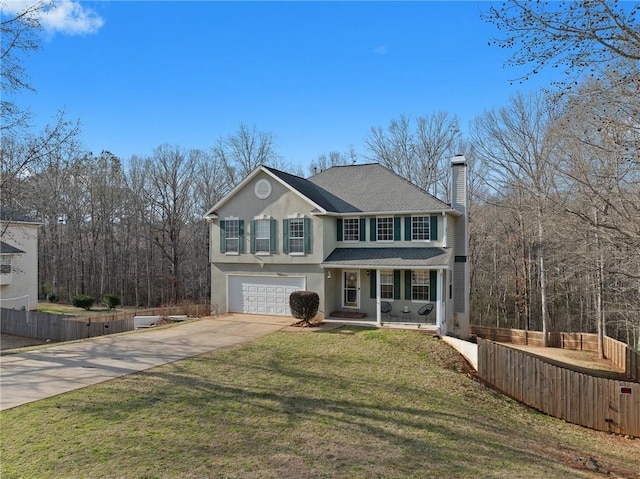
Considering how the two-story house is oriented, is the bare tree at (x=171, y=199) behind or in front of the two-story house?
behind

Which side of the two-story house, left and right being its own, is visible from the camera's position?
front

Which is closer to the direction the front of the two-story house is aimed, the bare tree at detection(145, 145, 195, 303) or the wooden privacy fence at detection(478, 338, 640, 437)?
the wooden privacy fence

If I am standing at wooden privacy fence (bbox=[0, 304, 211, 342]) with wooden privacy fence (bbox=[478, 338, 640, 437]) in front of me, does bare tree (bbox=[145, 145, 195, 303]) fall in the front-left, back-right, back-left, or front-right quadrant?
back-left

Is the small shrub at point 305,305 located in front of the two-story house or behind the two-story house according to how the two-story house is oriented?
in front

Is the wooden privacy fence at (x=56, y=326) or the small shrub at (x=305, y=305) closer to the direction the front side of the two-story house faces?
the small shrub

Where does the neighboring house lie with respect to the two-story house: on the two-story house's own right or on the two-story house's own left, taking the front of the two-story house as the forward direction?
on the two-story house's own right

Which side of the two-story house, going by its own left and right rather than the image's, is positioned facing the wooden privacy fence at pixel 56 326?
right

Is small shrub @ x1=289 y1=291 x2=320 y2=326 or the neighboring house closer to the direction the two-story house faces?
the small shrub
